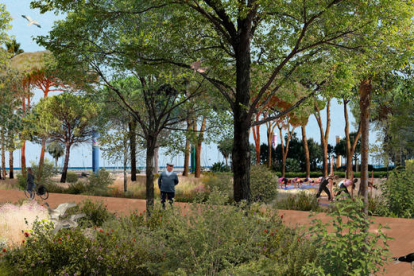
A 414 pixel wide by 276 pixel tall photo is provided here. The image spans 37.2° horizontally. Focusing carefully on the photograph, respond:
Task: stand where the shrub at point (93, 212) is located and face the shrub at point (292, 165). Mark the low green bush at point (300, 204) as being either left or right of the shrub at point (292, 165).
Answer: right

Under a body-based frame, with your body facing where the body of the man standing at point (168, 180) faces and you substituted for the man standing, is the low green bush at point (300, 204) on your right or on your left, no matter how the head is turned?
on your left

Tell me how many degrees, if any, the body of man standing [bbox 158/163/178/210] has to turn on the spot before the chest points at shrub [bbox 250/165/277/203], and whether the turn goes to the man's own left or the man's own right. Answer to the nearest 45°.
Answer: approximately 135° to the man's own left

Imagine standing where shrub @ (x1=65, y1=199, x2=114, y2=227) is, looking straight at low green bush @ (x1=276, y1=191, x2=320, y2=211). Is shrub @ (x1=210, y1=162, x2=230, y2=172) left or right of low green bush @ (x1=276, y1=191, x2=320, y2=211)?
left

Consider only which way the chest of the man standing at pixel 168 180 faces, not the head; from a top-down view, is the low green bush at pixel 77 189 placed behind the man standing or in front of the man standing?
behind

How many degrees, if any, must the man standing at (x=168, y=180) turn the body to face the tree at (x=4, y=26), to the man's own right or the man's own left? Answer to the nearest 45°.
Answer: approximately 135° to the man's own right

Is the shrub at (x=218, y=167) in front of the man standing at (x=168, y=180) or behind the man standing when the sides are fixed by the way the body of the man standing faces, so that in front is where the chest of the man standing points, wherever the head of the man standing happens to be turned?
behind

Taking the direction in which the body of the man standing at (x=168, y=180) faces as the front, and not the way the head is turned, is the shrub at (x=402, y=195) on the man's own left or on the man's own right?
on the man's own left

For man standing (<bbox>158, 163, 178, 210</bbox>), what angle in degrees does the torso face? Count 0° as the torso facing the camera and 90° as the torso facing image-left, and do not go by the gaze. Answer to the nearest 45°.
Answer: approximately 0°
